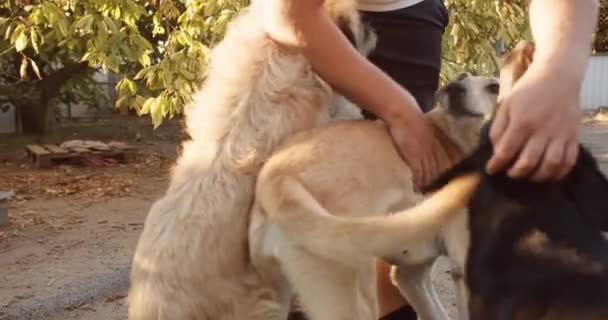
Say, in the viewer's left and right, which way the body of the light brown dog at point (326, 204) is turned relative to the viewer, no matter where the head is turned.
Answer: facing away from the viewer and to the right of the viewer

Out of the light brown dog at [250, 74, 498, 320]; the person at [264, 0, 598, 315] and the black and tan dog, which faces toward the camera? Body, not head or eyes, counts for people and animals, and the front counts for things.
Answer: the person

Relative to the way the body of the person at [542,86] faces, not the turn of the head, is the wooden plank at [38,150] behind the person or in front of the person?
behind

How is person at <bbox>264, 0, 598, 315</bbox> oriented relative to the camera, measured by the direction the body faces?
toward the camera

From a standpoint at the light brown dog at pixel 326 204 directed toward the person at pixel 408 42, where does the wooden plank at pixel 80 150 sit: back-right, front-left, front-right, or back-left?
front-left
